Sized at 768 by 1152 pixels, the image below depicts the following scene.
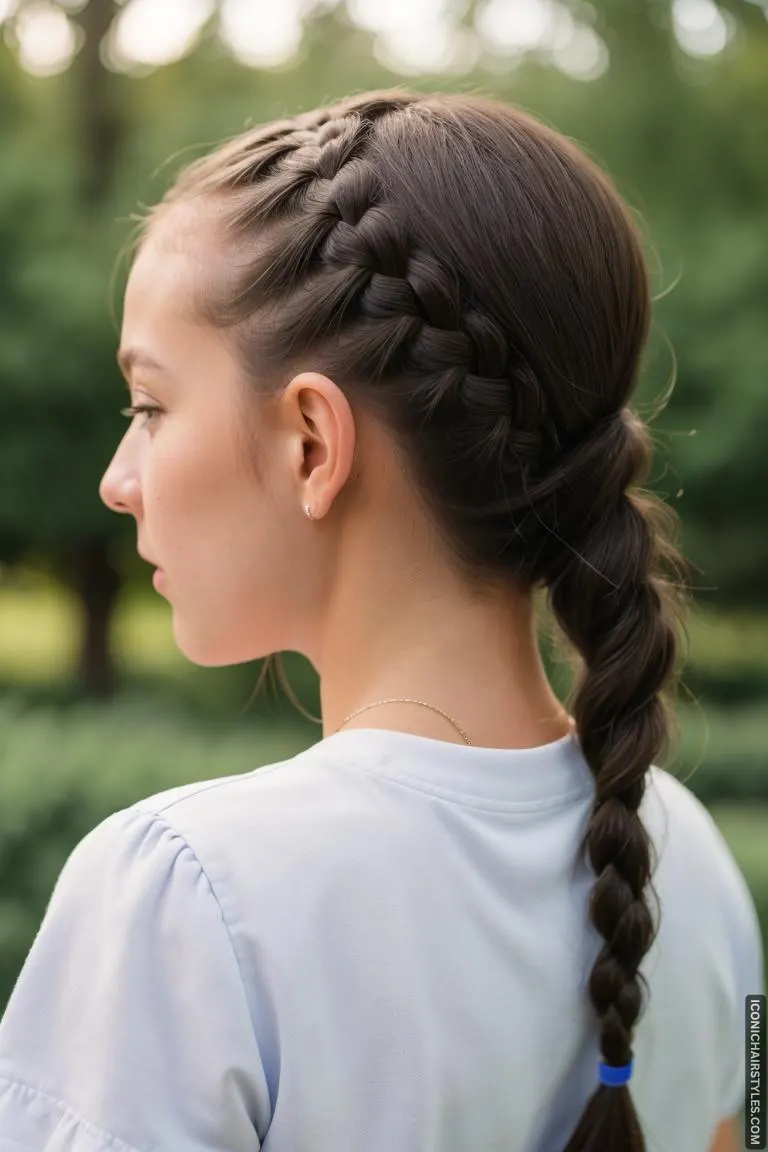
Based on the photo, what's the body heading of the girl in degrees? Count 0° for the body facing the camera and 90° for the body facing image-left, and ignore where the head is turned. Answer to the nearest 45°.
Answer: approximately 135°

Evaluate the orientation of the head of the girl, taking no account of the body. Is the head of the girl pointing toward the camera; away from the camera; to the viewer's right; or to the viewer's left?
to the viewer's left

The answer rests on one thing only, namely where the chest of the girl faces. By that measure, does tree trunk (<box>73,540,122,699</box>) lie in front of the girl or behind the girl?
in front
